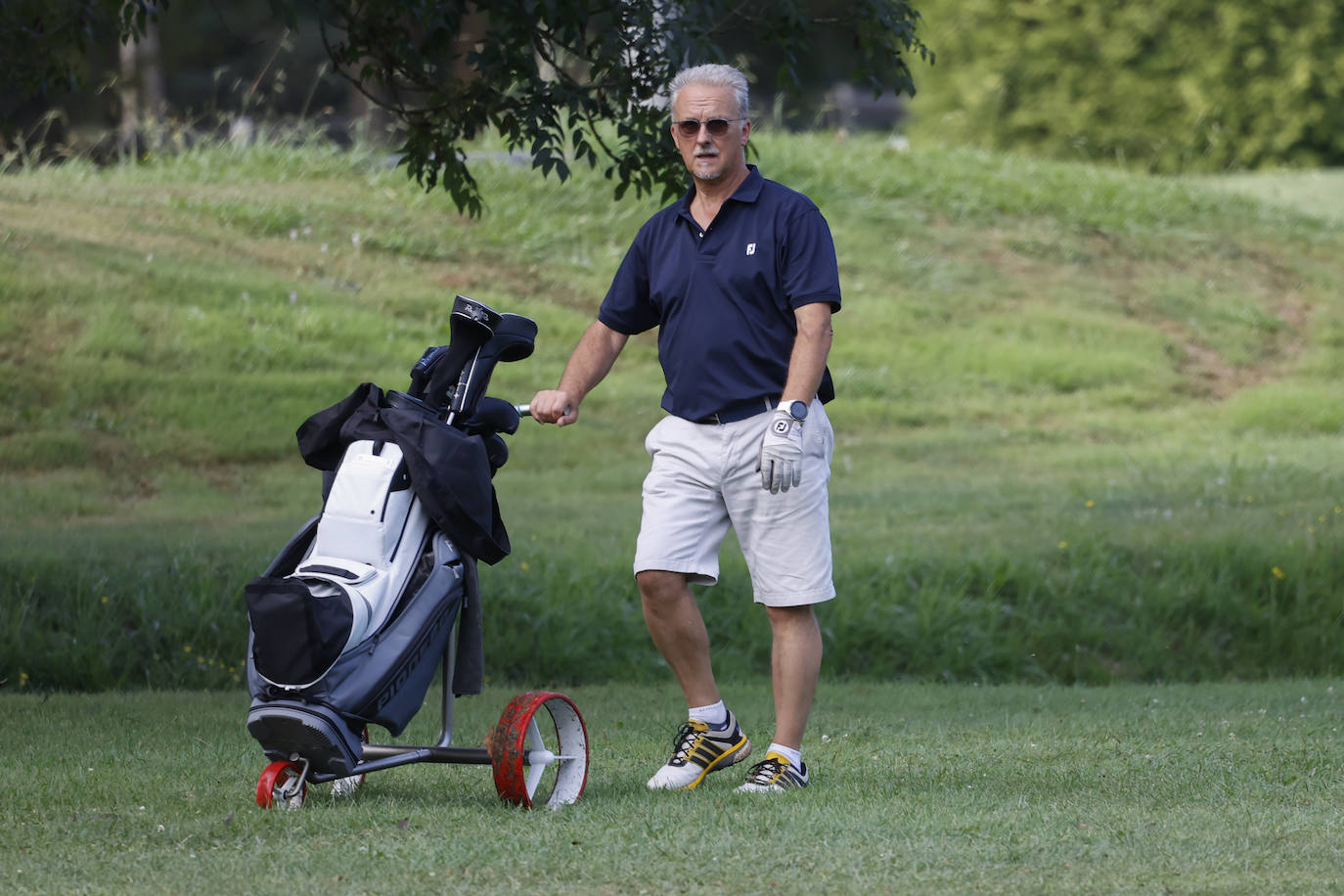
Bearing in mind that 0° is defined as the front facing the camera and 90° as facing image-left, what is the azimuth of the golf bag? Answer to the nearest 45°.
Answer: approximately 45°

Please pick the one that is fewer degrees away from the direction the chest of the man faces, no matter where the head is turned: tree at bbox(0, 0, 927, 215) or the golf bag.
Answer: the golf bag

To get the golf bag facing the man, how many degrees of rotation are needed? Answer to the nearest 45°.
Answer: approximately 135° to its left

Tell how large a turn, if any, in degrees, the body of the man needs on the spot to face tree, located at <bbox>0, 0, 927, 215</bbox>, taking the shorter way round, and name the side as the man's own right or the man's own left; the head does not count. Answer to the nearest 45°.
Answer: approximately 135° to the man's own right

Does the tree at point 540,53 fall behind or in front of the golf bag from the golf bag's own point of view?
behind

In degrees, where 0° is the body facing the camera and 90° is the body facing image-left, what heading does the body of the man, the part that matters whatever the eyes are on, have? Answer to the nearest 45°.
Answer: approximately 45°
